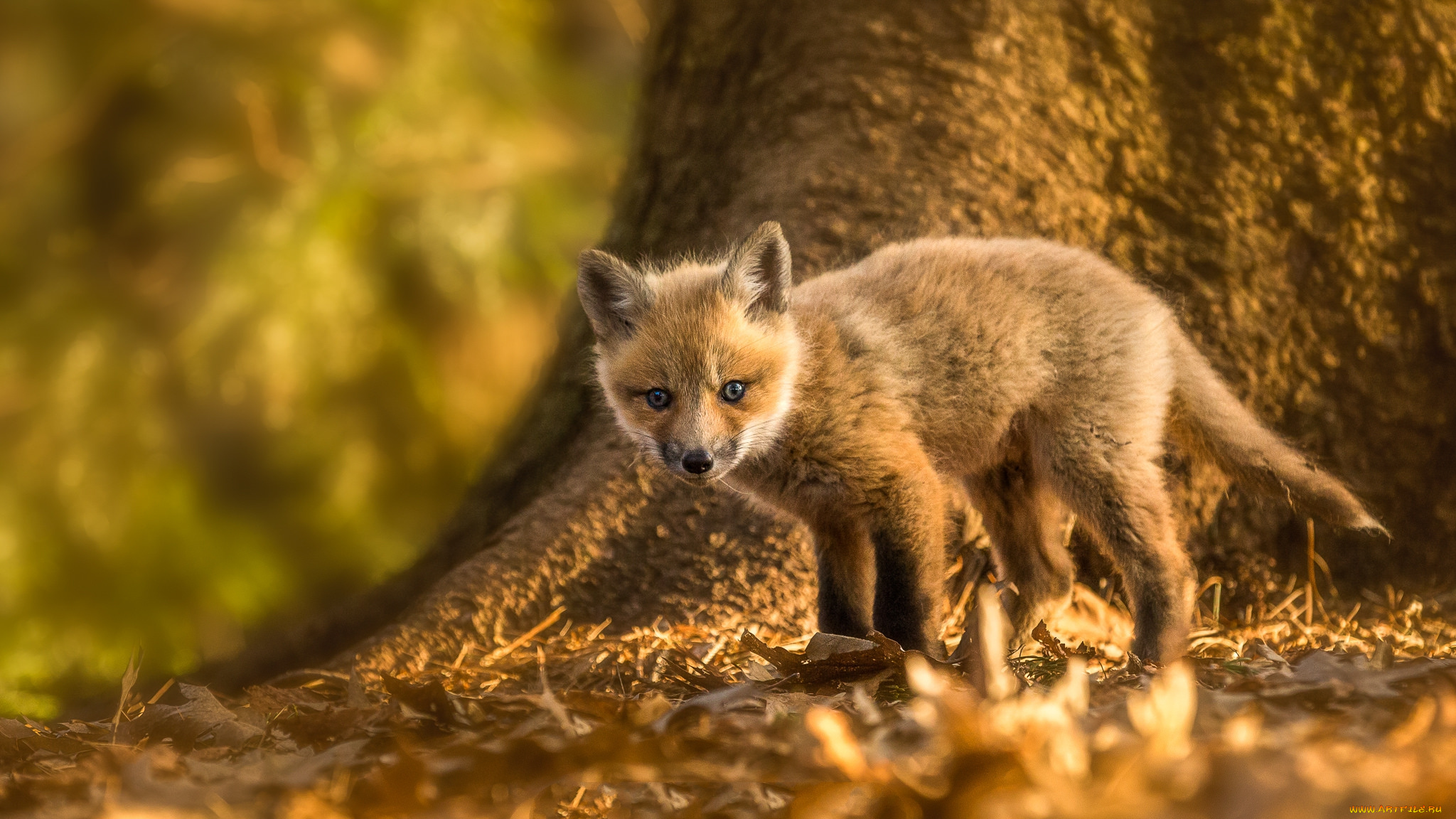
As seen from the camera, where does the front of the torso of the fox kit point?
to the viewer's left

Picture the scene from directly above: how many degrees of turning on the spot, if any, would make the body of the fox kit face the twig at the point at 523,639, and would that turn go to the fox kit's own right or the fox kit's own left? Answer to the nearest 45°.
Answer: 0° — it already faces it

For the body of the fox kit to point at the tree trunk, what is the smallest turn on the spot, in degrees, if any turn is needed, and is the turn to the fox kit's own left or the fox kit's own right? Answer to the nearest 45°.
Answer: approximately 135° to the fox kit's own right

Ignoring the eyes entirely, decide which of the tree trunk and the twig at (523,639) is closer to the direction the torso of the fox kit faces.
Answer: the twig
